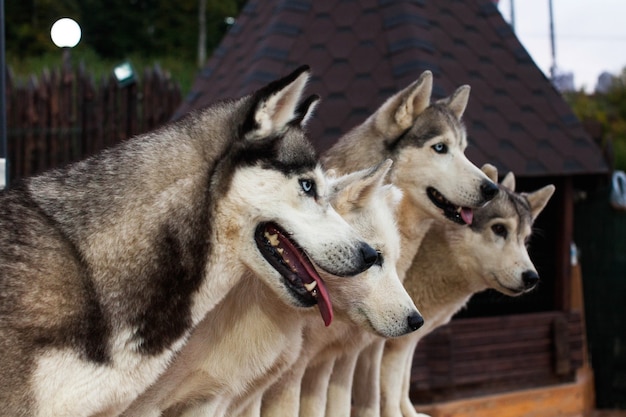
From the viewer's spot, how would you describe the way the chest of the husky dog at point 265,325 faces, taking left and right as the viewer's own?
facing to the right of the viewer

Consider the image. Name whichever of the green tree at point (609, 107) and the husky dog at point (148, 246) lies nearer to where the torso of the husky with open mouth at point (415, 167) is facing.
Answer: the green tree

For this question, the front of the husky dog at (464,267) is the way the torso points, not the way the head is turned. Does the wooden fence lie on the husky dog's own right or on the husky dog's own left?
on the husky dog's own left

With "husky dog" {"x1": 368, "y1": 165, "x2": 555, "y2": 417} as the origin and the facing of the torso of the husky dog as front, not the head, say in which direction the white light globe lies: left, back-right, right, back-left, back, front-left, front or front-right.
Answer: back-left

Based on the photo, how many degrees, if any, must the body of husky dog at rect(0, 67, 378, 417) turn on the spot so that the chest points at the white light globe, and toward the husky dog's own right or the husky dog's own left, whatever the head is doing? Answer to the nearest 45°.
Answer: approximately 90° to the husky dog's own left

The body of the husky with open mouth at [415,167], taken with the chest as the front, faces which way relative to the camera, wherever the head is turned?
to the viewer's right

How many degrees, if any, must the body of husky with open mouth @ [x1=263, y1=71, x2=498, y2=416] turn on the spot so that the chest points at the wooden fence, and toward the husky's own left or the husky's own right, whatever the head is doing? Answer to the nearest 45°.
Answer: approximately 135° to the husky's own left

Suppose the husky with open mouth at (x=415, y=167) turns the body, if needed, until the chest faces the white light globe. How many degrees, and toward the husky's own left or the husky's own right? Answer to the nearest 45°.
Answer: approximately 135° to the husky's own left

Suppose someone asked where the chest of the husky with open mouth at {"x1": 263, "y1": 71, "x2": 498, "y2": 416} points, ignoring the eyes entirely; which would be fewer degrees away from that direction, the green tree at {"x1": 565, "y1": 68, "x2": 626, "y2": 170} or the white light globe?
the green tree

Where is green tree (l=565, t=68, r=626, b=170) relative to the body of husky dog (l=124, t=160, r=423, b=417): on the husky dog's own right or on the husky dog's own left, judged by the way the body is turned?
on the husky dog's own left

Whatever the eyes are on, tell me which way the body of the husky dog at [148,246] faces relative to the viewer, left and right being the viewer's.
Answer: facing to the right of the viewer

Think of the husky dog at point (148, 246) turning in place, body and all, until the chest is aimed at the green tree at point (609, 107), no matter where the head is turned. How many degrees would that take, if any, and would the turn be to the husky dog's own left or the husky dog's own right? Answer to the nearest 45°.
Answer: approximately 45° to the husky dog's own left

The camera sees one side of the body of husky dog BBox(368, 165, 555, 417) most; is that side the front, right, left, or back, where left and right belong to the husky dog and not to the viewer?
right
